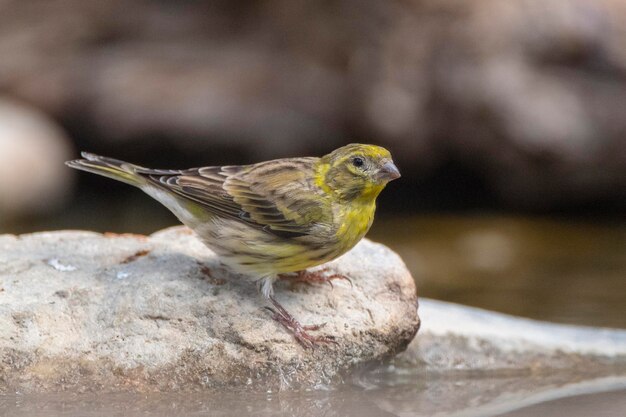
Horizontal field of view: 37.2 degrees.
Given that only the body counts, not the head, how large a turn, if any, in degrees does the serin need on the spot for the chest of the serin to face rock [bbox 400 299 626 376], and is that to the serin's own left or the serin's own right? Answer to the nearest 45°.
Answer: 0° — it already faces it

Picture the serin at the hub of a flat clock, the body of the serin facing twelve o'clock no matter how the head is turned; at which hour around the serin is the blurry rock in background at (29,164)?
The blurry rock in background is roughly at 8 o'clock from the serin.

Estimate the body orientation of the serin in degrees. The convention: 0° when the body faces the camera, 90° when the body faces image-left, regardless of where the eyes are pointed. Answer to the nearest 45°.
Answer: approximately 270°

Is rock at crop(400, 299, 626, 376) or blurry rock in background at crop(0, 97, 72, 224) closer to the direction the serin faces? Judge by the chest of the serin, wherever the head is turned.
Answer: the rock
